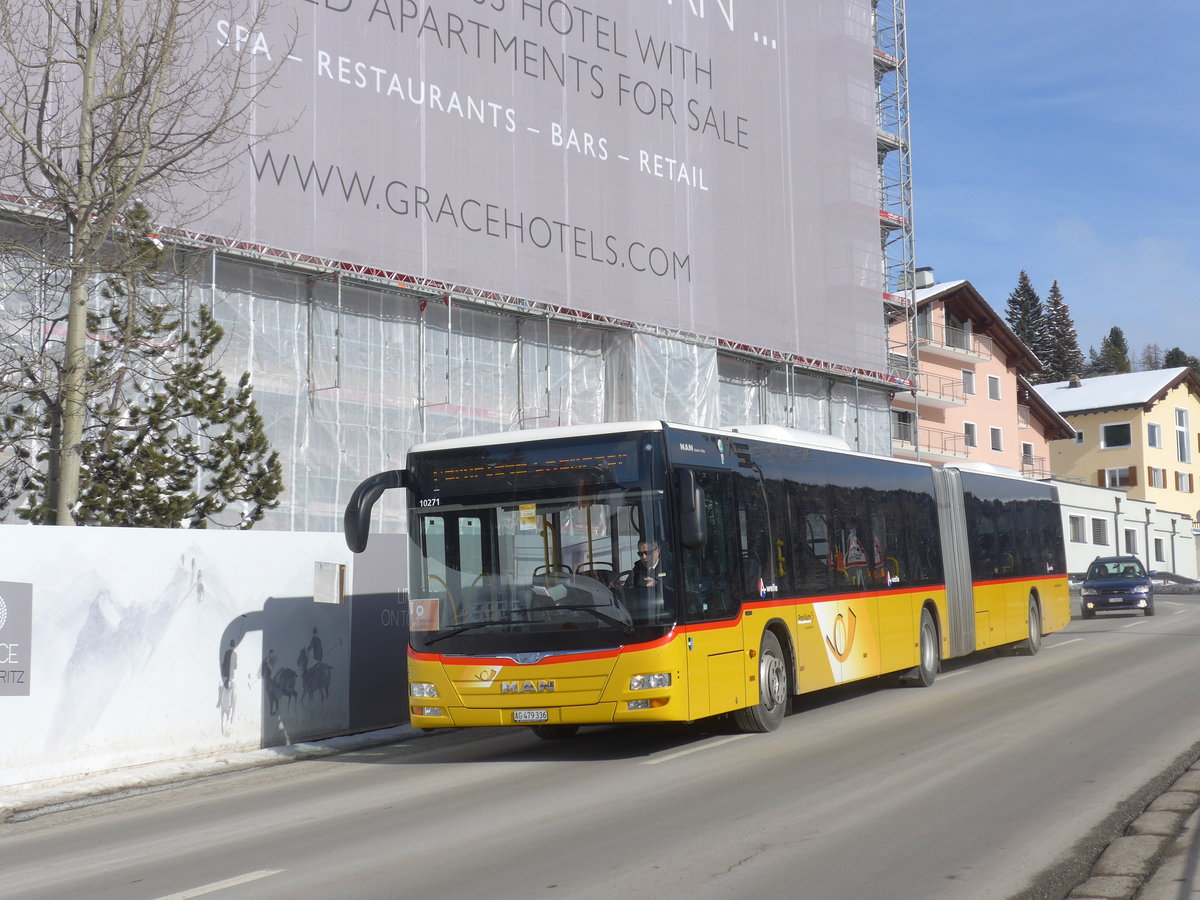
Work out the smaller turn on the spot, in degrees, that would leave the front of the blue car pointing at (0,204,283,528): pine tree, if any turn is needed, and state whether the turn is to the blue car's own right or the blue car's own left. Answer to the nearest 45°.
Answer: approximately 45° to the blue car's own right

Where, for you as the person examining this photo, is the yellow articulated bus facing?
facing the viewer and to the left of the viewer

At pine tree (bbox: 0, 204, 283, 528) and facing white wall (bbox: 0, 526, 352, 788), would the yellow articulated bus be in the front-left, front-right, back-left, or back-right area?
front-left

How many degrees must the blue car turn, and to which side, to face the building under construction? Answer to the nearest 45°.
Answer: approximately 45° to its right

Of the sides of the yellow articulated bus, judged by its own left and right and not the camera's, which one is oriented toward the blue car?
back

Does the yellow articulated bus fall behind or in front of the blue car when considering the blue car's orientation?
in front

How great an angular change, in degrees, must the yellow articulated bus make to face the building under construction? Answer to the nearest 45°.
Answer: approximately 135° to its right

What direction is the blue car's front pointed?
toward the camera

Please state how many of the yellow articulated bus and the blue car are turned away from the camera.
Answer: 0
